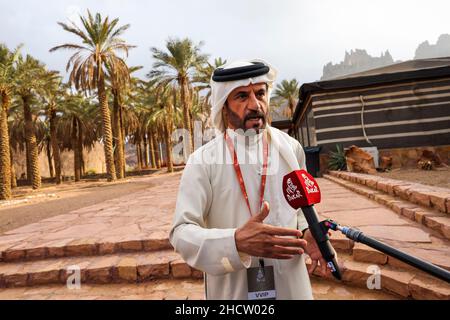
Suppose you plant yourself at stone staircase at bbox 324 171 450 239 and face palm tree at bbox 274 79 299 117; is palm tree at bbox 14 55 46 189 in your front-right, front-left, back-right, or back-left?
front-left

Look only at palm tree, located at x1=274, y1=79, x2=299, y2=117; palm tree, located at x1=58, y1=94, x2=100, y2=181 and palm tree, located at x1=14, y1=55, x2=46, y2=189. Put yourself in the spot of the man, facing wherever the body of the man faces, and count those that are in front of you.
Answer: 0

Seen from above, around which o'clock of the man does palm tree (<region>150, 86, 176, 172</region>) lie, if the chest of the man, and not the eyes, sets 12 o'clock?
The palm tree is roughly at 7 o'clock from the man.

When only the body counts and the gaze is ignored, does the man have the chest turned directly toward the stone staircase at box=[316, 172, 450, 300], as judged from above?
no

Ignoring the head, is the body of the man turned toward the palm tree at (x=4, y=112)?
no

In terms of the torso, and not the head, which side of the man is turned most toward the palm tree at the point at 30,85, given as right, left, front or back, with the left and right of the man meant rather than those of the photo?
back

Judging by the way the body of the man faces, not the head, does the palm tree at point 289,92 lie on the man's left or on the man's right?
on the man's left

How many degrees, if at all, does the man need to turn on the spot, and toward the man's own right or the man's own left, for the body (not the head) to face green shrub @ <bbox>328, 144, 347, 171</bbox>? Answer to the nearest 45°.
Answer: approximately 135° to the man's own left

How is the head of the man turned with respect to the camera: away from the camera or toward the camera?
toward the camera

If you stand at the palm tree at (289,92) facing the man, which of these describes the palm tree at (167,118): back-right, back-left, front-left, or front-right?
front-right

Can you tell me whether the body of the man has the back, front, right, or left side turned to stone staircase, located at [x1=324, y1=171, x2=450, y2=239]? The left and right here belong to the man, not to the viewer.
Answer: left

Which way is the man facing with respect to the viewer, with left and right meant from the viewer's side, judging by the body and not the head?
facing the viewer and to the right of the viewer
